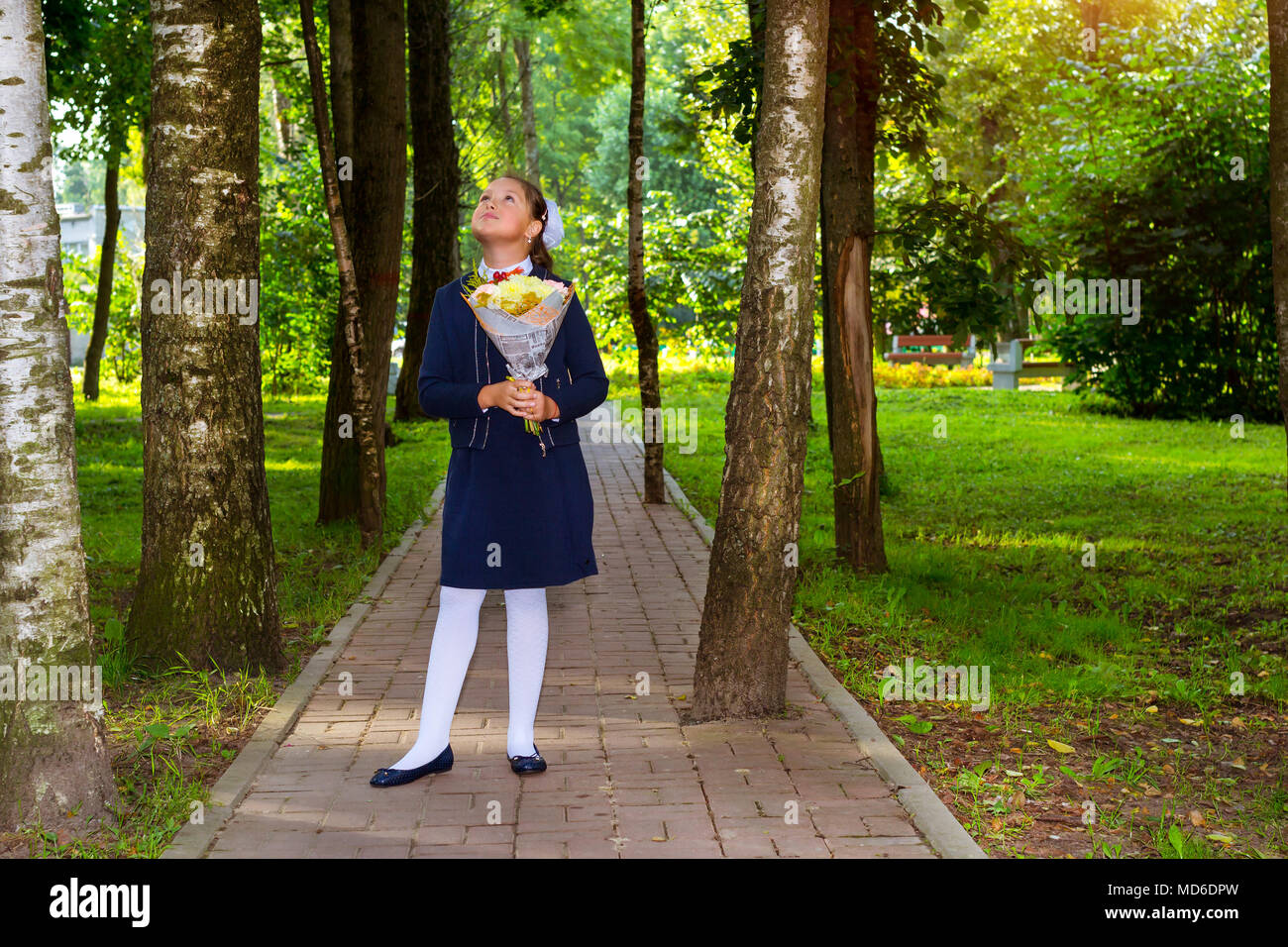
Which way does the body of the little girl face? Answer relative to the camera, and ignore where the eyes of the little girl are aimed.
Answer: toward the camera

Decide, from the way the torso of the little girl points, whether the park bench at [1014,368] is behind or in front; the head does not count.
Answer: behind

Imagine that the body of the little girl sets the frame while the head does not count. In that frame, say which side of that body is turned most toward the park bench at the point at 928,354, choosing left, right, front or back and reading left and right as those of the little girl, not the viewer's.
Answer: back

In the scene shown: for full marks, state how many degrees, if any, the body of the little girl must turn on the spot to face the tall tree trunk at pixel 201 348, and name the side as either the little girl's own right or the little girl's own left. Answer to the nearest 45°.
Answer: approximately 135° to the little girl's own right

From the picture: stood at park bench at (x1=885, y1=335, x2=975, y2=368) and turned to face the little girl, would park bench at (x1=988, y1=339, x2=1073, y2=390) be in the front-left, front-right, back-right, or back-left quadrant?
front-left

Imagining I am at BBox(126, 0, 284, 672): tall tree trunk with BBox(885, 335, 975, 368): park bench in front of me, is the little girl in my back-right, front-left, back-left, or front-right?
back-right

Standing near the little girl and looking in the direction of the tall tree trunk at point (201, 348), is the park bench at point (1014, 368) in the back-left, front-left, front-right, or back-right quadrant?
front-right
